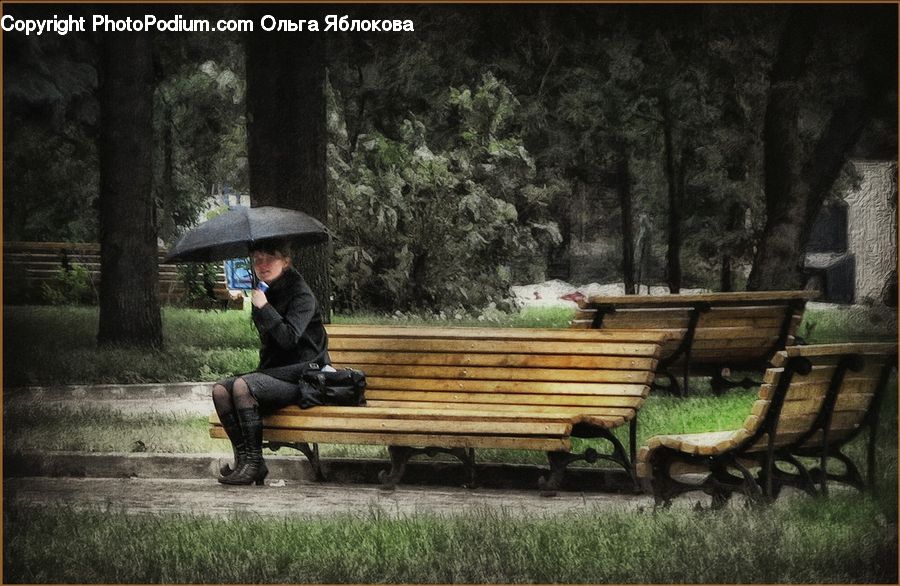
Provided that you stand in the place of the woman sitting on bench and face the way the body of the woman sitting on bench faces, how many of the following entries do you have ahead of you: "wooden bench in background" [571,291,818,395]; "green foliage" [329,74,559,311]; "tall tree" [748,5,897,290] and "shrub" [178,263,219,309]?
0

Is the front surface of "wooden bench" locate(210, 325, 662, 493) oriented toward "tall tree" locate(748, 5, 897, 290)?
no

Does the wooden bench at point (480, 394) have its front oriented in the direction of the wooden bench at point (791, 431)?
no

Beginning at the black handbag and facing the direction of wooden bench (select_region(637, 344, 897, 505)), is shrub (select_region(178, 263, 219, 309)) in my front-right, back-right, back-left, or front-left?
back-left

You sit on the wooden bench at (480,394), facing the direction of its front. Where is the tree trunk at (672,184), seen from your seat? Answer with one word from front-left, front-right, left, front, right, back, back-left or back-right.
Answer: back

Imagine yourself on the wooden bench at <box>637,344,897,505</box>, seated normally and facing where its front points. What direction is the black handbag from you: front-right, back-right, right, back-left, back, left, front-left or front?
front-left
